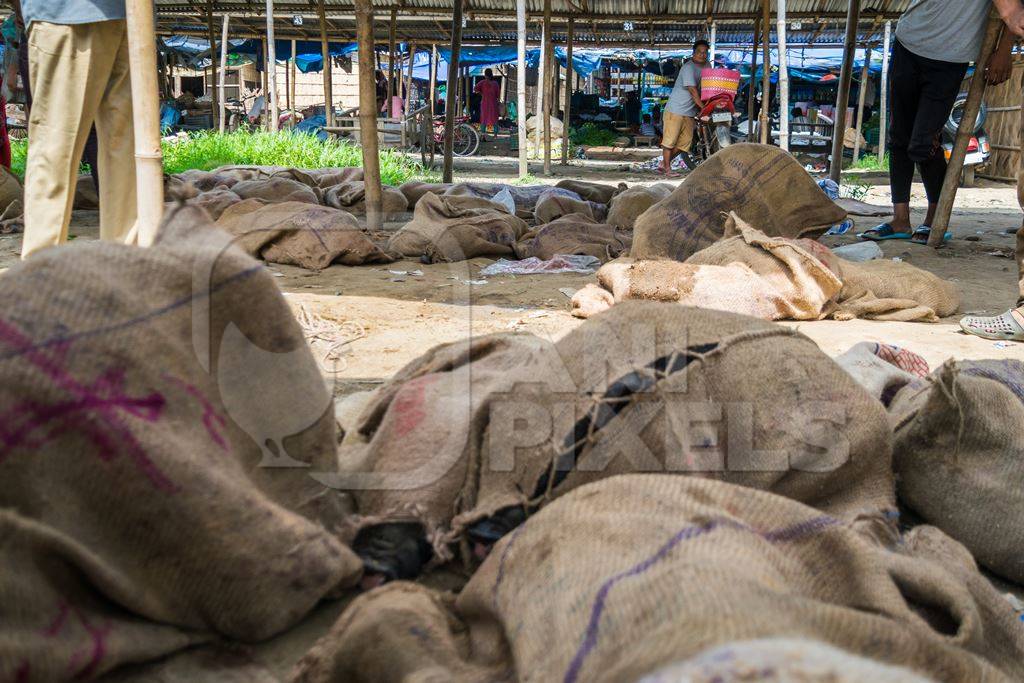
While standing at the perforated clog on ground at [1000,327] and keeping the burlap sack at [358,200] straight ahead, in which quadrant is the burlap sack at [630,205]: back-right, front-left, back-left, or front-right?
front-right

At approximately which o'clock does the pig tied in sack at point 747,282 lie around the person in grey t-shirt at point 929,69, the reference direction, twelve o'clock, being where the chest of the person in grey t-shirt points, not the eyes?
The pig tied in sack is roughly at 11 o'clock from the person in grey t-shirt.

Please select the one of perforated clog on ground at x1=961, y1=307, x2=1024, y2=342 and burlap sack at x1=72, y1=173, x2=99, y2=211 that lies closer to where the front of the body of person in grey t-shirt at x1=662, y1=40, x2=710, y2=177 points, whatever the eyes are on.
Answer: the perforated clog on ground

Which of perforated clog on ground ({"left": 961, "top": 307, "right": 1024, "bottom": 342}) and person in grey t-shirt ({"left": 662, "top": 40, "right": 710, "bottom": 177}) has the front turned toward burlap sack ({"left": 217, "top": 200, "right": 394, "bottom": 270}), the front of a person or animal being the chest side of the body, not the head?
the perforated clog on ground

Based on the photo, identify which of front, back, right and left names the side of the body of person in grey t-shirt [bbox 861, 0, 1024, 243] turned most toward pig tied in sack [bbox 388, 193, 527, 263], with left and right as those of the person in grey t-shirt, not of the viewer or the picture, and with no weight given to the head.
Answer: front

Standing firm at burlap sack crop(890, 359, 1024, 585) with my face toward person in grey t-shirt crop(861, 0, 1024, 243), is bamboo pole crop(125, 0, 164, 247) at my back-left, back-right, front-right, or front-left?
front-left

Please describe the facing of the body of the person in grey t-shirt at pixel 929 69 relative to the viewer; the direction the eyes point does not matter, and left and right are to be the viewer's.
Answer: facing the viewer and to the left of the viewer

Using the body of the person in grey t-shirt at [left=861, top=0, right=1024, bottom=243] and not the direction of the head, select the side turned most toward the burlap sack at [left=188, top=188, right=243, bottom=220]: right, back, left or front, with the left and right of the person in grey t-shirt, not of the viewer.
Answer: front

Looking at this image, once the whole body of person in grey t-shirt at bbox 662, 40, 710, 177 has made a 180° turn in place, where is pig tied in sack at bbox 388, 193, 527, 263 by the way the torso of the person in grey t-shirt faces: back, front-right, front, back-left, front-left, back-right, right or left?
left

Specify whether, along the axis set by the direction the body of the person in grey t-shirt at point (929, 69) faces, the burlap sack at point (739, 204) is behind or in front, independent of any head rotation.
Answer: in front

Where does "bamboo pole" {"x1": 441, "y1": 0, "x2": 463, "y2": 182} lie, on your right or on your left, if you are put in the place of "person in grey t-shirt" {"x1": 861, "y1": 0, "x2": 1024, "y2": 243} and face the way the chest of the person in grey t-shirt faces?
on your right

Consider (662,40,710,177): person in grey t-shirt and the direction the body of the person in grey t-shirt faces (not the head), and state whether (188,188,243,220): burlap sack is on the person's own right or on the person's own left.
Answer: on the person's own right

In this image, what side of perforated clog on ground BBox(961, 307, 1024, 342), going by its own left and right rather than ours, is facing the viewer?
left
